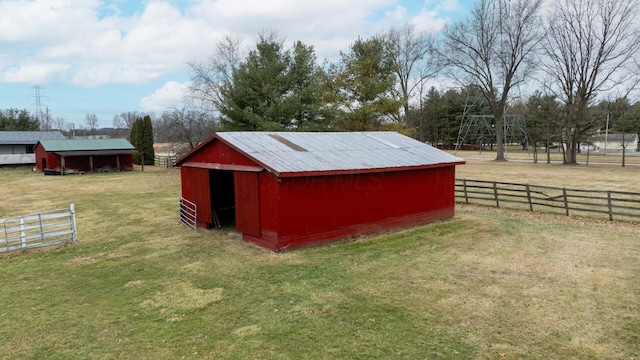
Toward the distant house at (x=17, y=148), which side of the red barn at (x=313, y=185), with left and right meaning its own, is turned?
right

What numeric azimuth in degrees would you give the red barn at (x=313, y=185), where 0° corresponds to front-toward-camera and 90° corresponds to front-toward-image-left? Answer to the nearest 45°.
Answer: approximately 45°

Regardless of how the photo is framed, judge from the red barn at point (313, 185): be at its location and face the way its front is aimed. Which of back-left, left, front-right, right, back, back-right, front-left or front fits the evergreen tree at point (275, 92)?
back-right

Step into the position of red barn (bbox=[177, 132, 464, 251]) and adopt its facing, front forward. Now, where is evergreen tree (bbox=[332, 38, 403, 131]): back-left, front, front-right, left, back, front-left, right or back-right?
back-right

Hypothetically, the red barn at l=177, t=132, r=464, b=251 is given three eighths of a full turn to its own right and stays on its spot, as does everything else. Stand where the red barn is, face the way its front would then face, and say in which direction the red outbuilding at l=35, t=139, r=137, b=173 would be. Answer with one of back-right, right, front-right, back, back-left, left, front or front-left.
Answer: front-left

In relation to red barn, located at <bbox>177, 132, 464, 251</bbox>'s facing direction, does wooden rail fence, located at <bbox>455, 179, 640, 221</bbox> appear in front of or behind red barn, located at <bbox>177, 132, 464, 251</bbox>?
behind

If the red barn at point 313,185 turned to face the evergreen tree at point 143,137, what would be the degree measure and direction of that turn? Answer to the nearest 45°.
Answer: approximately 90° to its right
